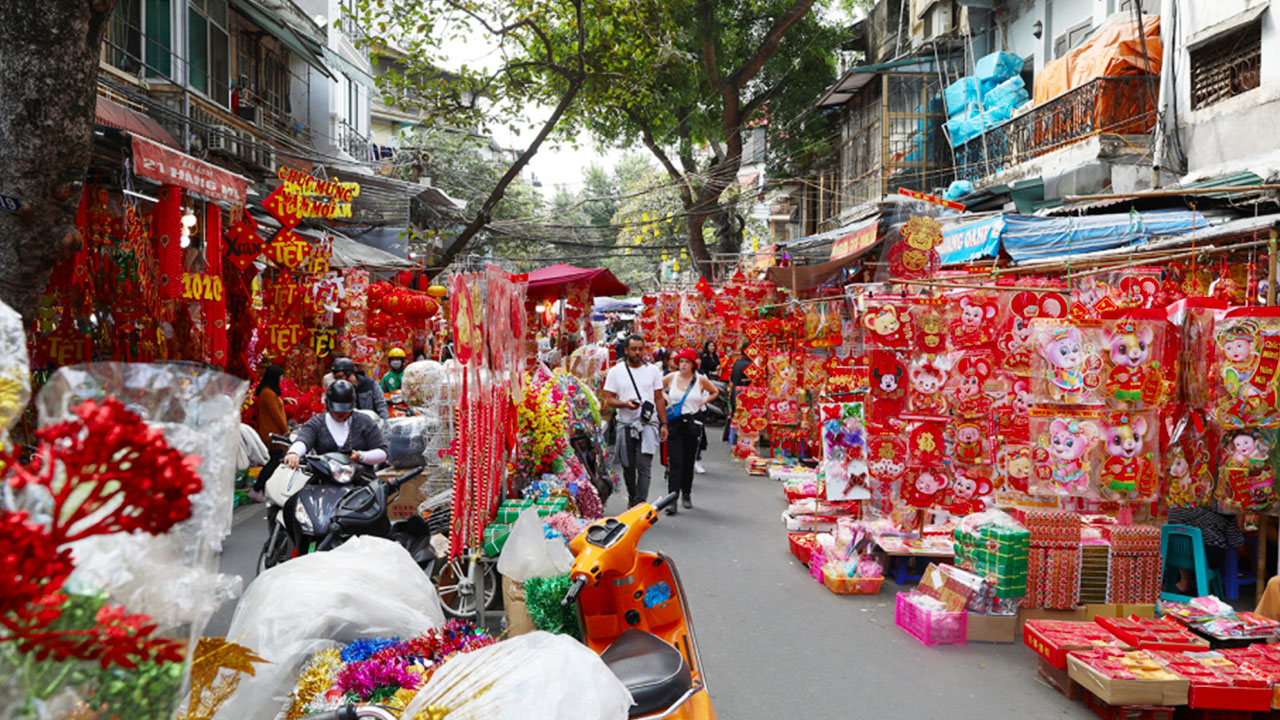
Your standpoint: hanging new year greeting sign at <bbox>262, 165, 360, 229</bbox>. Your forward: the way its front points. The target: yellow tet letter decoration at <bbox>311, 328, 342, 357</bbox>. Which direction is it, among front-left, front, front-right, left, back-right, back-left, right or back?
back

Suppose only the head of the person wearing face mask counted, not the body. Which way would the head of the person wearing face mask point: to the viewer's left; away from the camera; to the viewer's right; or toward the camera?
toward the camera

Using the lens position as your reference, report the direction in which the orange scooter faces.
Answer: facing away from the viewer and to the left of the viewer

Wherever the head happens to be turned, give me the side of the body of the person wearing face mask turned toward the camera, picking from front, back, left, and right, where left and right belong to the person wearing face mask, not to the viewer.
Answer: front

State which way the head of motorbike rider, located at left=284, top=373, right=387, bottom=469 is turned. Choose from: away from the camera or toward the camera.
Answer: toward the camera

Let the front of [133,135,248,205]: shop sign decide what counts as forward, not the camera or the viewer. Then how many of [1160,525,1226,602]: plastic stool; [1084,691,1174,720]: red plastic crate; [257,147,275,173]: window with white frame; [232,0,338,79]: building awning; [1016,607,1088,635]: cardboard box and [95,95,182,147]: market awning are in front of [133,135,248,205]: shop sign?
3

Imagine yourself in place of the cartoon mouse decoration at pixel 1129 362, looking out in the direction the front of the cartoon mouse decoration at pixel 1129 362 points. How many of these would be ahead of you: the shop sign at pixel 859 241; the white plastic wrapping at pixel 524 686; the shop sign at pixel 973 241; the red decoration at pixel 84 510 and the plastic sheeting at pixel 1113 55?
2

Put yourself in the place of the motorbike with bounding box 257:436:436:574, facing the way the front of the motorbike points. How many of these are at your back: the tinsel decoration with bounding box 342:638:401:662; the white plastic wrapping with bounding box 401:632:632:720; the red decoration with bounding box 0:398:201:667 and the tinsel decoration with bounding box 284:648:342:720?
0

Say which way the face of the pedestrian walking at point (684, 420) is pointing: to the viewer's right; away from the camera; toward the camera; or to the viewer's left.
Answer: toward the camera

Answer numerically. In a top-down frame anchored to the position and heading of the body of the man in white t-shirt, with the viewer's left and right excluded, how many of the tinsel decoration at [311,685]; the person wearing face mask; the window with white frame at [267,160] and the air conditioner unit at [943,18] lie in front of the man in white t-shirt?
1

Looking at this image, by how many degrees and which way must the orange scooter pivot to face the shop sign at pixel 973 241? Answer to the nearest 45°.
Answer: approximately 90° to its right

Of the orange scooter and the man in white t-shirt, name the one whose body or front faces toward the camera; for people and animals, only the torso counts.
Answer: the man in white t-shirt

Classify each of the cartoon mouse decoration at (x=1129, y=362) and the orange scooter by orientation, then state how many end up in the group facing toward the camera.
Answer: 1

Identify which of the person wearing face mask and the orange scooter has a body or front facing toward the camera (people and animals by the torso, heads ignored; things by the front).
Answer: the person wearing face mask

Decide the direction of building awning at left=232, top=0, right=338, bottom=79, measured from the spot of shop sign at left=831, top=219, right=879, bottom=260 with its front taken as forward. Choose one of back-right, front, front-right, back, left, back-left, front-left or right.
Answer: front-left

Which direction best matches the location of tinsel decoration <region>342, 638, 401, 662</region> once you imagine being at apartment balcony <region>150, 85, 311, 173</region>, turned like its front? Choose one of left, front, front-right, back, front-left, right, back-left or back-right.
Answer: front-right

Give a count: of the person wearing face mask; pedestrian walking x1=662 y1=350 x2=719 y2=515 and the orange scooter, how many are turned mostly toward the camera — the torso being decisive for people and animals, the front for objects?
2

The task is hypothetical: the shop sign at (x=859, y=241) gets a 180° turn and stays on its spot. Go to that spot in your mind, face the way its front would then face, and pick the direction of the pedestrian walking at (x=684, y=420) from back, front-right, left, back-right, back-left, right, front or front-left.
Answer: back

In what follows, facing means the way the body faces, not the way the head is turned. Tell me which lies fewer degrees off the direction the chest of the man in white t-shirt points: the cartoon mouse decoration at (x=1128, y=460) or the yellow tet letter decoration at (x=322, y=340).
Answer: the cartoon mouse decoration

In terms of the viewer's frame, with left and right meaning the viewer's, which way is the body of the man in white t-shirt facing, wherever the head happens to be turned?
facing the viewer

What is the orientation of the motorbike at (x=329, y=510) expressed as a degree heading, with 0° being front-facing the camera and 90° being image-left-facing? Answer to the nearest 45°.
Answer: approximately 45°
